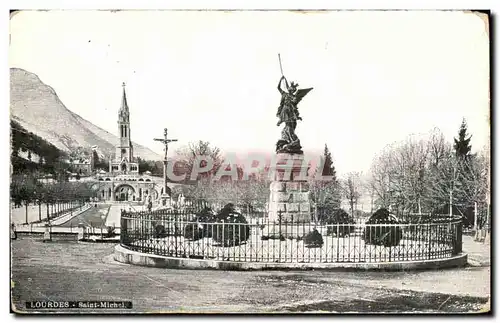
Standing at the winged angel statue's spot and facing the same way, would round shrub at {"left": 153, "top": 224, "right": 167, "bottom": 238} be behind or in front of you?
in front

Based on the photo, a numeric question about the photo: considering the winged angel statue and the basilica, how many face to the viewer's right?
0

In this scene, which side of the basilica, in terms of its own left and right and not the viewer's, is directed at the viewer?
front

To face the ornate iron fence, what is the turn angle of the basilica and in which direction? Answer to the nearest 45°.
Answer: approximately 45° to its left

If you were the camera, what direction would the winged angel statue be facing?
facing the viewer and to the left of the viewer
